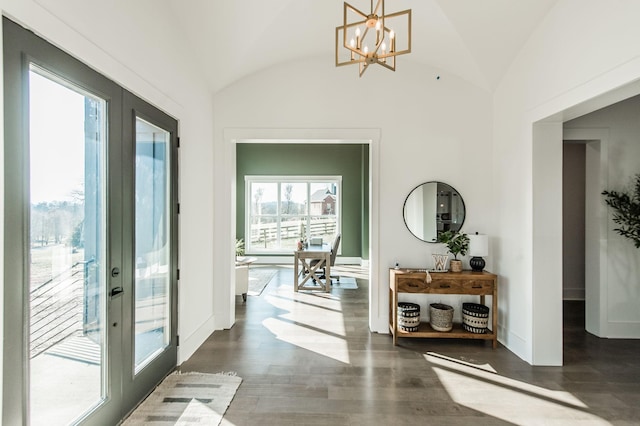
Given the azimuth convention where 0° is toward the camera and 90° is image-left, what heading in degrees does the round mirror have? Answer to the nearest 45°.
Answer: approximately 0°

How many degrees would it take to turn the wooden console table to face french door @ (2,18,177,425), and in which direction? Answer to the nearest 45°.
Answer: approximately 45° to its right

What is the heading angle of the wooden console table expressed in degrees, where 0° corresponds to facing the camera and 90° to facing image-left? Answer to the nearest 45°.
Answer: approximately 0°

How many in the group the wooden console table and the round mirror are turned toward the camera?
2

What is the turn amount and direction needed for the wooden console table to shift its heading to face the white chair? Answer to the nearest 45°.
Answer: approximately 90° to its right
